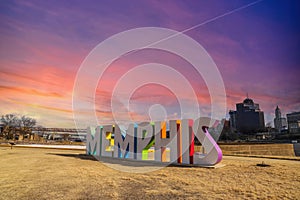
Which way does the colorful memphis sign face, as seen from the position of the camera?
facing the viewer and to the left of the viewer
